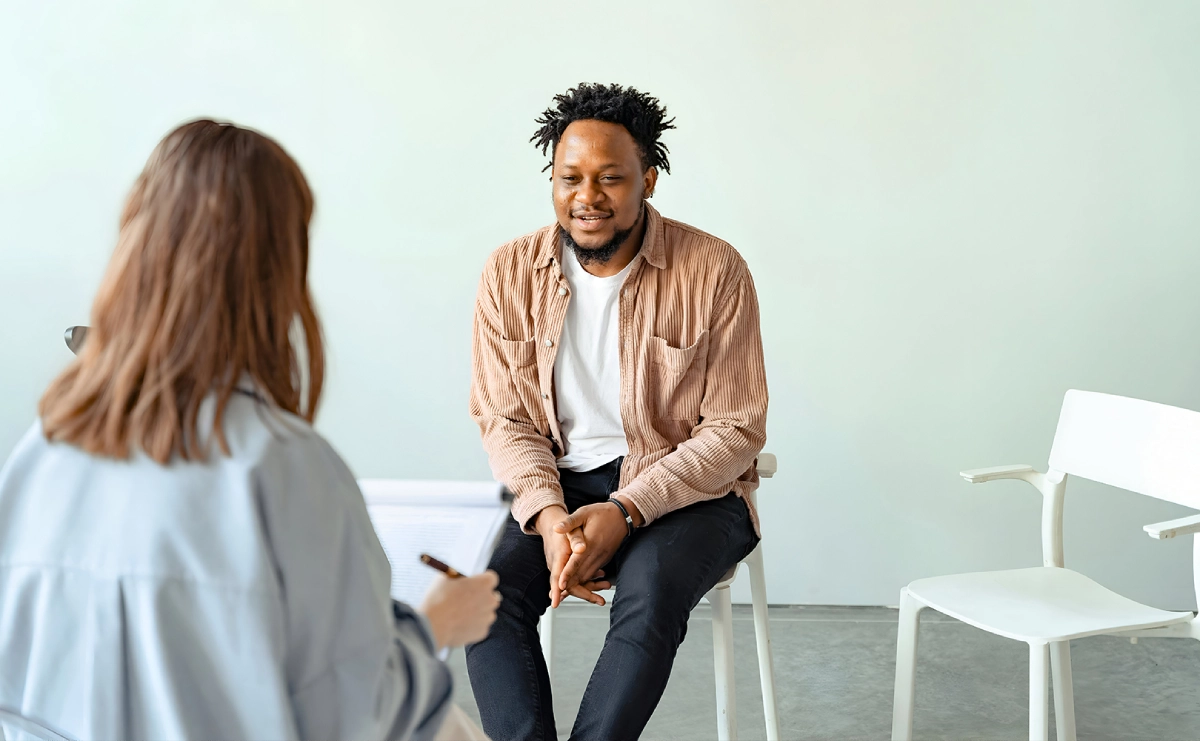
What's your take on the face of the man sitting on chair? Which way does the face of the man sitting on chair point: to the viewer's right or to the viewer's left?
to the viewer's left

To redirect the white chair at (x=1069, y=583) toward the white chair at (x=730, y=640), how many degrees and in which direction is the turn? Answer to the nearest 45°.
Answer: approximately 45° to its right

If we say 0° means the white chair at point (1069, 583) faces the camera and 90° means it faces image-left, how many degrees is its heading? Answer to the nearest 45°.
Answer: approximately 45°

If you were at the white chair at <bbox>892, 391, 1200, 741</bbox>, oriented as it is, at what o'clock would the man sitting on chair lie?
The man sitting on chair is roughly at 1 o'clock from the white chair.
